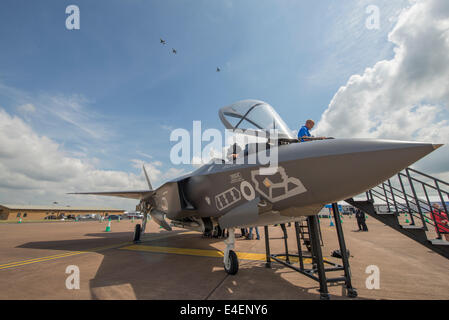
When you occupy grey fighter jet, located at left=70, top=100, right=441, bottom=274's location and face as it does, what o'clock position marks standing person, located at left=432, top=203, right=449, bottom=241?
The standing person is roughly at 10 o'clock from the grey fighter jet.

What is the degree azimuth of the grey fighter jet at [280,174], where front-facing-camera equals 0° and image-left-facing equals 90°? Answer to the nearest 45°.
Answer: approximately 315°

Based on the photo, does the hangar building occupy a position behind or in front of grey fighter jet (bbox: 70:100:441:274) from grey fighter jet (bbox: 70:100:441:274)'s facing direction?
behind

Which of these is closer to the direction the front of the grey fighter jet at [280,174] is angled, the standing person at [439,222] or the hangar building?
the standing person
